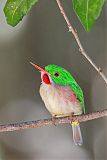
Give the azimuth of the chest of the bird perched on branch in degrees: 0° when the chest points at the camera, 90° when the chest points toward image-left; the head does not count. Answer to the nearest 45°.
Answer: approximately 45°
